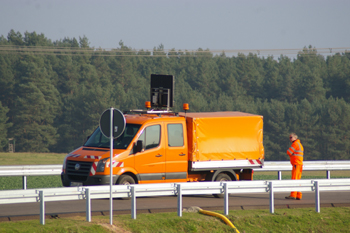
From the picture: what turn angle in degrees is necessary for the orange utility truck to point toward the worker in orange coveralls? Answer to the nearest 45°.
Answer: approximately 135° to its left

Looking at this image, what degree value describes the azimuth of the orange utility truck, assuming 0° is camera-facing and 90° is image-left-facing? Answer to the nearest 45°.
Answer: approximately 45°

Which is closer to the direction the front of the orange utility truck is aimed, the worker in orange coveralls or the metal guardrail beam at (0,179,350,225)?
the metal guardrail beam
